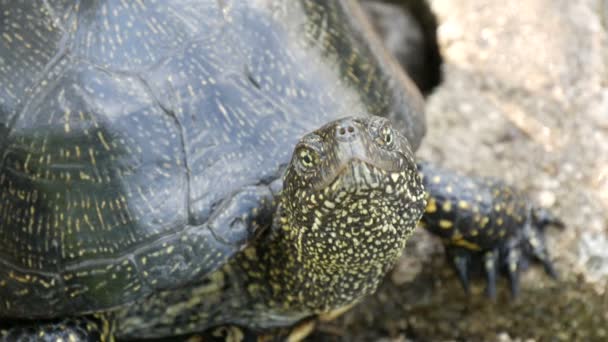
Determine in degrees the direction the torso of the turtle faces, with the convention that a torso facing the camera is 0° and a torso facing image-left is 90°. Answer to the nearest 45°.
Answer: approximately 315°
